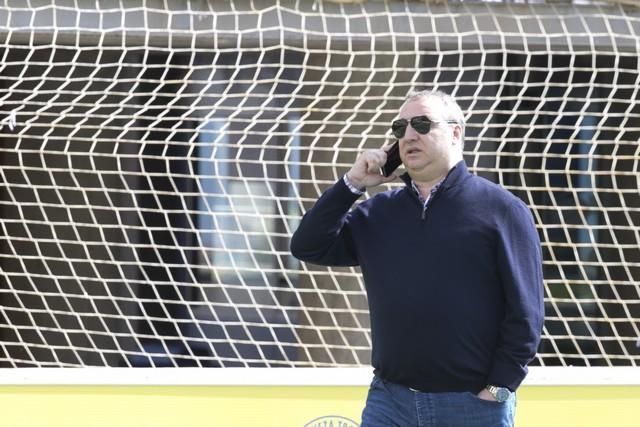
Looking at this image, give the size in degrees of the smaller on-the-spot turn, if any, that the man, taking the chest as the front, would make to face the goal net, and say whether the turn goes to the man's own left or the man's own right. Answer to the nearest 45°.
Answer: approximately 135° to the man's own right

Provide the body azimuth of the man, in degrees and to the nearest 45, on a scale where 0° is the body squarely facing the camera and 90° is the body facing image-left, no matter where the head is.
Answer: approximately 45°
